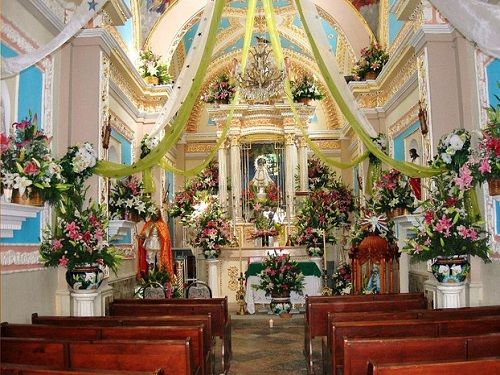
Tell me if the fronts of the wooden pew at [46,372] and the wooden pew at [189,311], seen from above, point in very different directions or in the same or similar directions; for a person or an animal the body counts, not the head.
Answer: same or similar directions

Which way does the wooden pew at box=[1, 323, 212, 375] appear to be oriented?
away from the camera

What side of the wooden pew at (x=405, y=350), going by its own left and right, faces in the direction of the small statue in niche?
front

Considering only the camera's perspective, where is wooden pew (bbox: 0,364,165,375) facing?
facing away from the viewer

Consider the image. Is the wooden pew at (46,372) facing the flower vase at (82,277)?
yes

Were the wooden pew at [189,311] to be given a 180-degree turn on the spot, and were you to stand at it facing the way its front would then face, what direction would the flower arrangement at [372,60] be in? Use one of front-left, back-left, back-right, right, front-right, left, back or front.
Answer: back-left

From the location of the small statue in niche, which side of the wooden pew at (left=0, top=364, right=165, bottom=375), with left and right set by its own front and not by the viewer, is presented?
front

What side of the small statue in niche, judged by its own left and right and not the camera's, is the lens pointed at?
front

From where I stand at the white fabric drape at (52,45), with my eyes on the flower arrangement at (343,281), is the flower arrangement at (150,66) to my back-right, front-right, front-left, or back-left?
front-left

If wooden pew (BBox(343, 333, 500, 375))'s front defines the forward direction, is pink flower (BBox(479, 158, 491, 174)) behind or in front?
in front

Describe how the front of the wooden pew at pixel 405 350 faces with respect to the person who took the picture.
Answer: facing away from the viewer

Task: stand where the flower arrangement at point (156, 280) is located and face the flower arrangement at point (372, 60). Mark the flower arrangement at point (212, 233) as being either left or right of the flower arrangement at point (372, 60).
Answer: left

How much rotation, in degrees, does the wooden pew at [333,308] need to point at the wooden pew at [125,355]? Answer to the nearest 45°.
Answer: approximately 180°

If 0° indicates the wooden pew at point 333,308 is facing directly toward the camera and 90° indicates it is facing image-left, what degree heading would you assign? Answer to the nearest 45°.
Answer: approximately 180°

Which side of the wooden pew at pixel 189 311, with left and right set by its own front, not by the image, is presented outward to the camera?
back

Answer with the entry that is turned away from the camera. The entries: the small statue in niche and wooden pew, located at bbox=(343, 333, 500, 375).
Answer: the wooden pew
